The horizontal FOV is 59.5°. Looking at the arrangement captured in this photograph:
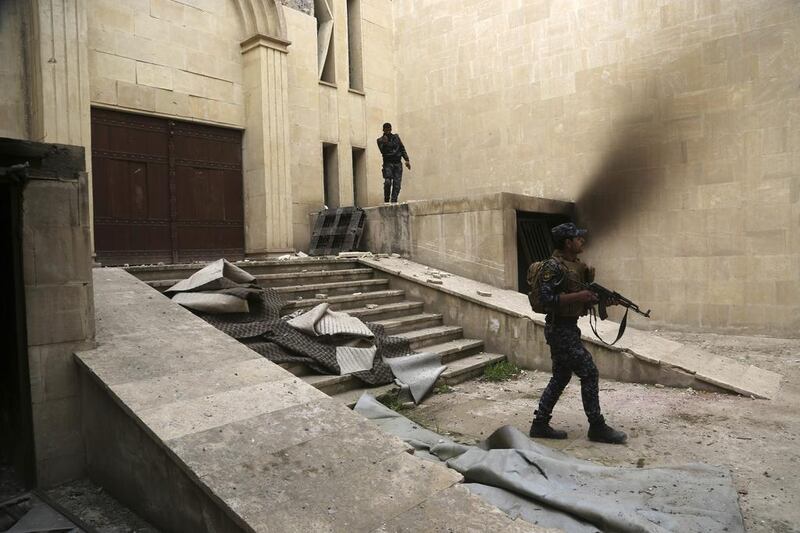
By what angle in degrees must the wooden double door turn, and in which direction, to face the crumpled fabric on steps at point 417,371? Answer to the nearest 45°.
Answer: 0° — it already faces it

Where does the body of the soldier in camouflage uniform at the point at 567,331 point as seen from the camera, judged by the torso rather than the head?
to the viewer's right

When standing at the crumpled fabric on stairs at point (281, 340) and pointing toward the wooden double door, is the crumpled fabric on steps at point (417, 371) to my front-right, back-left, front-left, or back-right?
back-right

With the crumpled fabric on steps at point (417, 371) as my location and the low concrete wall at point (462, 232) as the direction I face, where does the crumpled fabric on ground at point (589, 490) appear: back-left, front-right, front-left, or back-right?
back-right

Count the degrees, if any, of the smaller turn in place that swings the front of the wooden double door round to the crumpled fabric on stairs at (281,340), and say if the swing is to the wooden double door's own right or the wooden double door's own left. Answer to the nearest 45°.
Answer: approximately 45° to the wooden double door's own right

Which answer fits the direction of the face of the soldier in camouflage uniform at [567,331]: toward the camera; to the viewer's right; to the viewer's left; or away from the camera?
to the viewer's right

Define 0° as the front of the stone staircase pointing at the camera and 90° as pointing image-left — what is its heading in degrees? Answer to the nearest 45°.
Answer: approximately 315°

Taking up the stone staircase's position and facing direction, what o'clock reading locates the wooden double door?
The wooden double door is roughly at 6 o'clock from the stone staircase.

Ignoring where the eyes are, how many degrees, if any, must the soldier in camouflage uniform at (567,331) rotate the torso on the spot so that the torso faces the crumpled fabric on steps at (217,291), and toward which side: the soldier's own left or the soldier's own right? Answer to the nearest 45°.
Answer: approximately 180°
